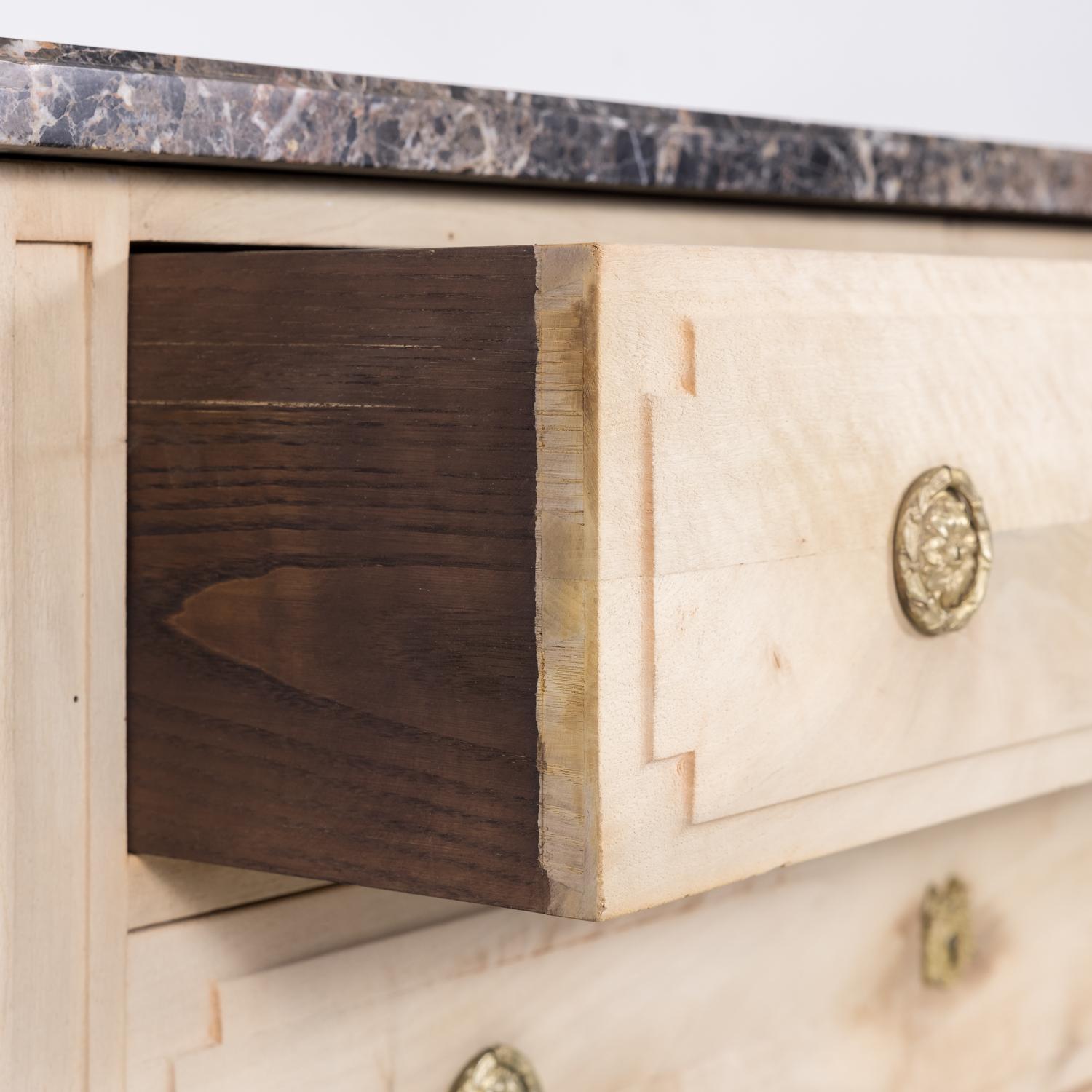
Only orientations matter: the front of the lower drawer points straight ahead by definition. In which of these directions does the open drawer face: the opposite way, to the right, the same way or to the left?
the same way
